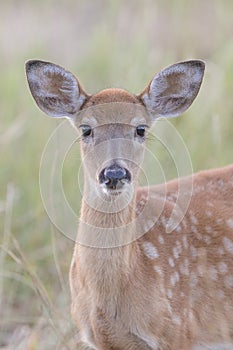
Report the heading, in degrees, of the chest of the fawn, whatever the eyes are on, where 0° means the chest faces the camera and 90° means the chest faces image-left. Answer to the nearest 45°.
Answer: approximately 45°
